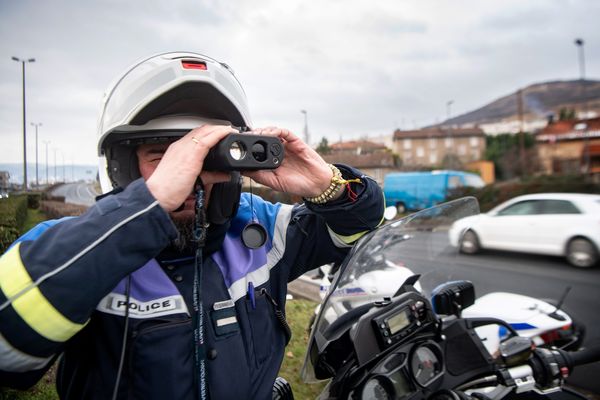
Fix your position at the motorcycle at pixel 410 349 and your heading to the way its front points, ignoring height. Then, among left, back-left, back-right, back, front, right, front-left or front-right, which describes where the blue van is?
front-right

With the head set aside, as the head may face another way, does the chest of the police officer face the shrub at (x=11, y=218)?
no

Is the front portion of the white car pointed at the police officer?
no

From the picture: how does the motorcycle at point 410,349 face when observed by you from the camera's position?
facing away from the viewer and to the left of the viewer

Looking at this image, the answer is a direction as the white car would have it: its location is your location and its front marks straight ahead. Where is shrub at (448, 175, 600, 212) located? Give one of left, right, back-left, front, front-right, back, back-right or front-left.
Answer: right

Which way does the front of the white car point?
to the viewer's left

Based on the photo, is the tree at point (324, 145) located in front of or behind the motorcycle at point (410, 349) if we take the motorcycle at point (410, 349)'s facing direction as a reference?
in front

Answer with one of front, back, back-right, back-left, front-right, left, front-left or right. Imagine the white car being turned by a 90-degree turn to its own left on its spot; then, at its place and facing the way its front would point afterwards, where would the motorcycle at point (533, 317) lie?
front

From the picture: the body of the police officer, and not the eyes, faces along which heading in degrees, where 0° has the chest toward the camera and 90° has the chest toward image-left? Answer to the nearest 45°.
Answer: approximately 315°

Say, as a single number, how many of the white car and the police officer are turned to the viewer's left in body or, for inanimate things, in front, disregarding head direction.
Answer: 1

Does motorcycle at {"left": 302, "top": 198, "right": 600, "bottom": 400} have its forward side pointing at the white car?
no
